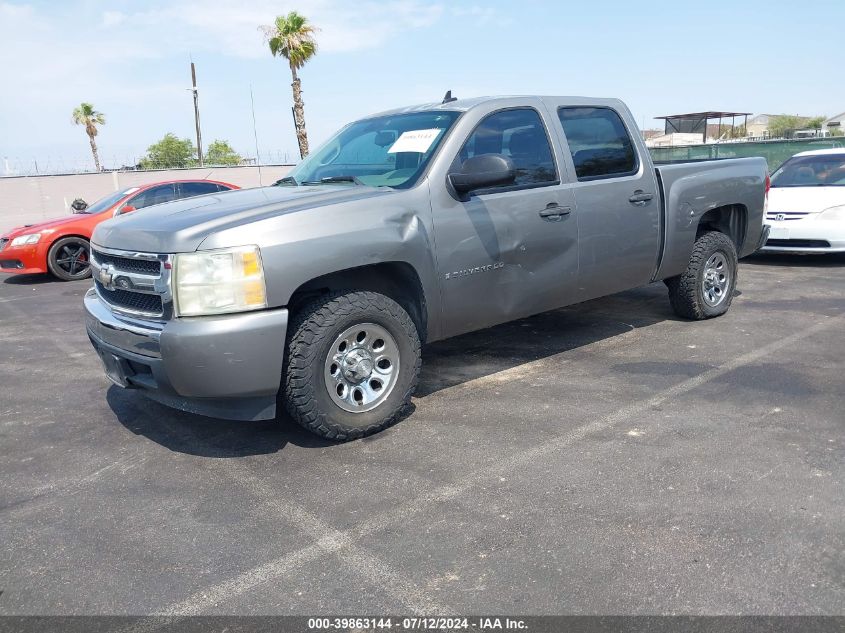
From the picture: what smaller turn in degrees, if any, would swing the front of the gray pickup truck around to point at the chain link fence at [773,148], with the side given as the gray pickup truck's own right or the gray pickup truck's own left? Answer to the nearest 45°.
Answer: approximately 180°

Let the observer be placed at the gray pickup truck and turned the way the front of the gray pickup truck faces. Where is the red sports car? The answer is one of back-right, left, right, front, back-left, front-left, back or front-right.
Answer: right

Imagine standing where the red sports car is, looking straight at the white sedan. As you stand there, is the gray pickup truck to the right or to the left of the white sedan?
right

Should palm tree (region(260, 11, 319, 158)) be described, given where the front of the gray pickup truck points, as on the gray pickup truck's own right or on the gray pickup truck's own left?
on the gray pickup truck's own right

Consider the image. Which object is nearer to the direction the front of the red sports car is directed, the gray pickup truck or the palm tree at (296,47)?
the gray pickup truck

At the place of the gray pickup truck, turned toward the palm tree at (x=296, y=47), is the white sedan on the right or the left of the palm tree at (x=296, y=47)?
right

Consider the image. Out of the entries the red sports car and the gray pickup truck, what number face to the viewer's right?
0

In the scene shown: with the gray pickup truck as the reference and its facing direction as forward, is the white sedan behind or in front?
behind

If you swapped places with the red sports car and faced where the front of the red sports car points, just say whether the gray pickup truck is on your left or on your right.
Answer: on your left

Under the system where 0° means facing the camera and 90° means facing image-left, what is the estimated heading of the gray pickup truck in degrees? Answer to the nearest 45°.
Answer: approximately 45°

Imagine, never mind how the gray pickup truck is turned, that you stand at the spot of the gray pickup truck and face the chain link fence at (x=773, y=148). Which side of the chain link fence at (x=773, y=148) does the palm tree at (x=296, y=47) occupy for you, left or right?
left
